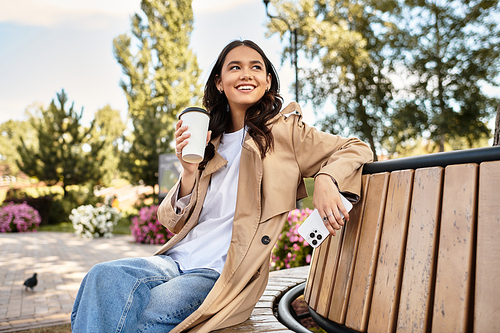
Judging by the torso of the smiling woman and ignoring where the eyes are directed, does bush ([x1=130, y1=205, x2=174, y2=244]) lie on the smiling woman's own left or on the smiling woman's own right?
on the smiling woman's own right

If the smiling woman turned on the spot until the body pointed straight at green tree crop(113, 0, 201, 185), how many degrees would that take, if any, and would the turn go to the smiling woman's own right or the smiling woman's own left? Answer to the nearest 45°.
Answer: approximately 135° to the smiling woman's own right

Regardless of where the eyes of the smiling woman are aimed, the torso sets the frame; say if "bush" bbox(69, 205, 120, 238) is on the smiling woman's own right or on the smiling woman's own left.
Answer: on the smiling woman's own right

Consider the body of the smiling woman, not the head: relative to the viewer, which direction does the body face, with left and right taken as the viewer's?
facing the viewer and to the left of the viewer

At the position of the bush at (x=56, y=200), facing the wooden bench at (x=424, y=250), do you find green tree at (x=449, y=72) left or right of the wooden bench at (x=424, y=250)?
left

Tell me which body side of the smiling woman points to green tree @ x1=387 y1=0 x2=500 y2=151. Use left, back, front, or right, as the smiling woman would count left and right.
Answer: back

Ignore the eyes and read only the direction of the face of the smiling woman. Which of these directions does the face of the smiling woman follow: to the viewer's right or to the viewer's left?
to the viewer's right

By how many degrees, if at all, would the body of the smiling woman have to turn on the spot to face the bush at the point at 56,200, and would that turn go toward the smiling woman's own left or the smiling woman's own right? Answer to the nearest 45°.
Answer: approximately 90° to the smiling woman's own right

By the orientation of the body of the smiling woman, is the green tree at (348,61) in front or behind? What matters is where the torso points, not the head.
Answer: behind

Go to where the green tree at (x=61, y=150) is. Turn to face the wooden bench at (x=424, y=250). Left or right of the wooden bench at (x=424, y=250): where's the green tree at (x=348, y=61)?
left
